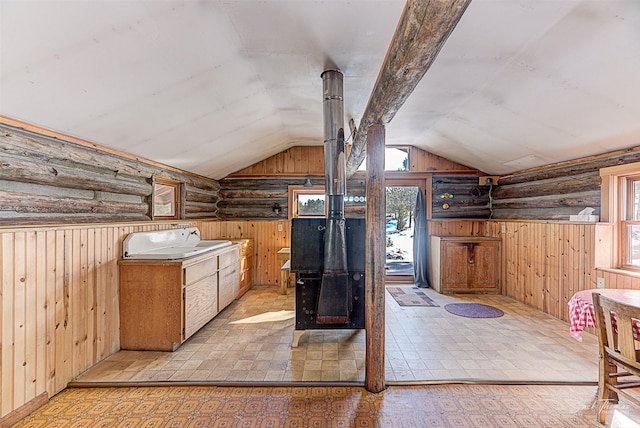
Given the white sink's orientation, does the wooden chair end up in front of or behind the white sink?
in front

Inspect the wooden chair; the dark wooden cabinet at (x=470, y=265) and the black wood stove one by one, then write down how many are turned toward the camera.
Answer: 1

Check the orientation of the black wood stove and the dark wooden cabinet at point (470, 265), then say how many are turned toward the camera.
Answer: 1

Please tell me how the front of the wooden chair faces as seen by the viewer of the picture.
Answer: facing away from the viewer and to the right of the viewer

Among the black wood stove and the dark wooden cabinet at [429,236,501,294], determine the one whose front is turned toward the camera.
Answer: the dark wooden cabinet

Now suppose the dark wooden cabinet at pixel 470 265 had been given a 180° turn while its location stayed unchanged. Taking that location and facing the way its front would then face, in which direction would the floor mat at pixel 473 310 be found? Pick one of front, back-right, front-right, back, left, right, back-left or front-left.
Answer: back

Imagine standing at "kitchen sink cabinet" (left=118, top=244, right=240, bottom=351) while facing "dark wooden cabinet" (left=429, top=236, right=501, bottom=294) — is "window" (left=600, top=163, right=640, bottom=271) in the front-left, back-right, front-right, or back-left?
front-right

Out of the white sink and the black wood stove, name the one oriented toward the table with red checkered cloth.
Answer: the white sink

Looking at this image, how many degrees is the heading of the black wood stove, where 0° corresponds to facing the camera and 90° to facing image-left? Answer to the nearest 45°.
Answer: approximately 180°

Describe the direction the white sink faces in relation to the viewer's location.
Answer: facing the viewer and to the right of the viewer

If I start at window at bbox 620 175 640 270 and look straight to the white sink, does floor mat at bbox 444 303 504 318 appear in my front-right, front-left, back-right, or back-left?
front-right

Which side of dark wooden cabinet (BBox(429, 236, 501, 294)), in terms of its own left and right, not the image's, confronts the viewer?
front
